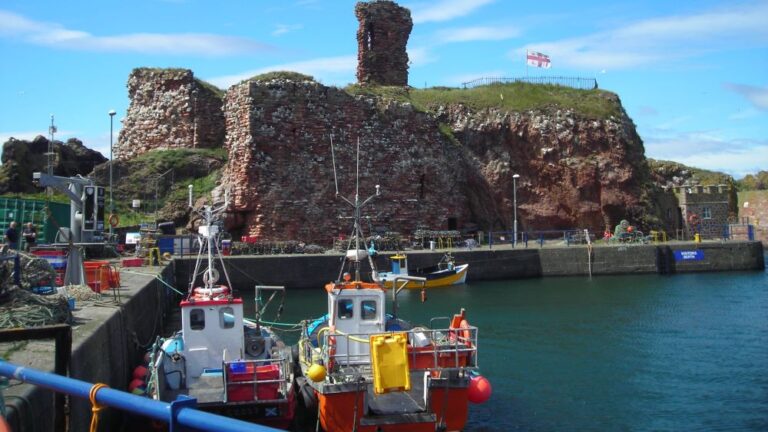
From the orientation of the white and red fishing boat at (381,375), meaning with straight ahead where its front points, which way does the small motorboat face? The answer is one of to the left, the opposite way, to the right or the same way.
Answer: to the right

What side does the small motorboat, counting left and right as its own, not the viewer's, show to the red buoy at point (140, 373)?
right

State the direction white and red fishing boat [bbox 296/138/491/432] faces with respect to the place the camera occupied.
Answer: facing away from the viewer

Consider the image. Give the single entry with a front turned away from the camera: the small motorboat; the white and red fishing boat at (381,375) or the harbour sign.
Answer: the white and red fishing boat

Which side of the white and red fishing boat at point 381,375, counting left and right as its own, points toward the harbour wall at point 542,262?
front

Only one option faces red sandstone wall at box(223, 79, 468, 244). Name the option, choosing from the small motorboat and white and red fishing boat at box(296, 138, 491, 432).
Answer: the white and red fishing boat

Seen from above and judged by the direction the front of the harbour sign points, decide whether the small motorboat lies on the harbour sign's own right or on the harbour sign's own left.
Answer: on the harbour sign's own right

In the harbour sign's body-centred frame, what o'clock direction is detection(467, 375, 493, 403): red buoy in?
The red buoy is roughly at 12 o'clock from the harbour sign.

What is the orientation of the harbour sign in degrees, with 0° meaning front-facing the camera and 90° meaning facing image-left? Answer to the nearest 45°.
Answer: approximately 0°

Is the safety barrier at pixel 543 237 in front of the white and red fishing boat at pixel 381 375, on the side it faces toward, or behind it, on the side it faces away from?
in front

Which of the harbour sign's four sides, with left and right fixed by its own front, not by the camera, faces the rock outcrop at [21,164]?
right

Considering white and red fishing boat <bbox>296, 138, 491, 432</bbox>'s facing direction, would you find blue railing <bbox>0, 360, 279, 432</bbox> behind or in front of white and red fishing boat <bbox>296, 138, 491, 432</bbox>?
behind

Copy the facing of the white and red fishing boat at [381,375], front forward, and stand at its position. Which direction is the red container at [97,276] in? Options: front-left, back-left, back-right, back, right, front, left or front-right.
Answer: front-left

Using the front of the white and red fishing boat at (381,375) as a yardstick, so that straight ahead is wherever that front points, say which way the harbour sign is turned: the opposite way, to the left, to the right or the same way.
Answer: the opposite way

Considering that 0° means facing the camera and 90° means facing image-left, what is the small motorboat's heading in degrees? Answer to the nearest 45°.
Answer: approximately 270°

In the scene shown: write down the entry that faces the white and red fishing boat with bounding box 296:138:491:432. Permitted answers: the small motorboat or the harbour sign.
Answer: the harbour sign

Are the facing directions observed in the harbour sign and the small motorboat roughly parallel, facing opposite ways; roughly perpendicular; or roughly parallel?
roughly perpendicular
